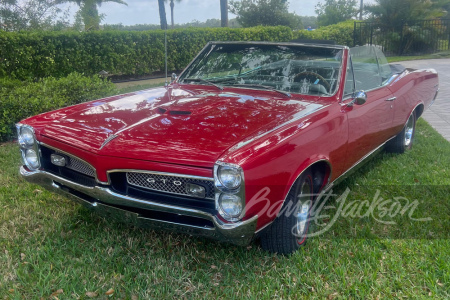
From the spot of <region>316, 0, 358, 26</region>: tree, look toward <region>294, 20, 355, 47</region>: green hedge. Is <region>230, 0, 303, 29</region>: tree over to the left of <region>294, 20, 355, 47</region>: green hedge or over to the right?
right

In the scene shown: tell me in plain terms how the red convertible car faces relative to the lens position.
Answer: facing the viewer and to the left of the viewer

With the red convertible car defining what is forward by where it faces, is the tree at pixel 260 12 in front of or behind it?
behind

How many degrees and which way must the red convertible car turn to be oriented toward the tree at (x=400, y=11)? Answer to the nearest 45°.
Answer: approximately 180°

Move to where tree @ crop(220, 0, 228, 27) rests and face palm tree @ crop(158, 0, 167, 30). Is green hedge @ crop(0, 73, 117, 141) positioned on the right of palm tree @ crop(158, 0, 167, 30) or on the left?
left

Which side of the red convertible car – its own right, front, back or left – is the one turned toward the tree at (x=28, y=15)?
right

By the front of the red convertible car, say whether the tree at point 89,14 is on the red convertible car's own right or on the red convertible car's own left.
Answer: on the red convertible car's own right

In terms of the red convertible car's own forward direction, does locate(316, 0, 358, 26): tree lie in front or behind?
behind

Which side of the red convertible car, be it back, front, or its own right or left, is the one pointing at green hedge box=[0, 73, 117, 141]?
right

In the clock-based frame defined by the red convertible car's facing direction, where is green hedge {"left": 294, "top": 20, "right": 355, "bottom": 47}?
The green hedge is roughly at 5 o'clock from the red convertible car.

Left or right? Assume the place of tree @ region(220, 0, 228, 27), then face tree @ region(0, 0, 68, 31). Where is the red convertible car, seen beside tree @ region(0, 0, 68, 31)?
left
